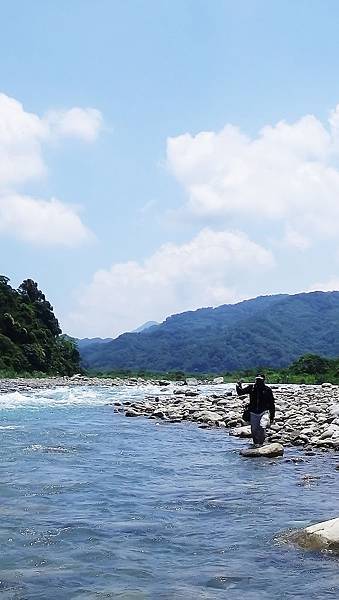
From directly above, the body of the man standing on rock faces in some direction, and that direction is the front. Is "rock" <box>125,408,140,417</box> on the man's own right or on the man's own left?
on the man's own right

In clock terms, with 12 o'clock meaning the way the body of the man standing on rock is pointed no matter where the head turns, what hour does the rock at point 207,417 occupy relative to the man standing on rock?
The rock is roughly at 4 o'clock from the man standing on rock.

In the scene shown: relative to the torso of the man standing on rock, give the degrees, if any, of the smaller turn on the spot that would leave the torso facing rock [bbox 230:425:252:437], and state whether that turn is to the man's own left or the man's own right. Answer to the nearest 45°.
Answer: approximately 135° to the man's own right

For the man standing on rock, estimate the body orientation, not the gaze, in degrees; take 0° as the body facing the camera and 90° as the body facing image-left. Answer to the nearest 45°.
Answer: approximately 45°

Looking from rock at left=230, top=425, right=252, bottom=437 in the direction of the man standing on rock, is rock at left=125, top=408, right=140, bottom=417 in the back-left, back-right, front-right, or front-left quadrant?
back-right
